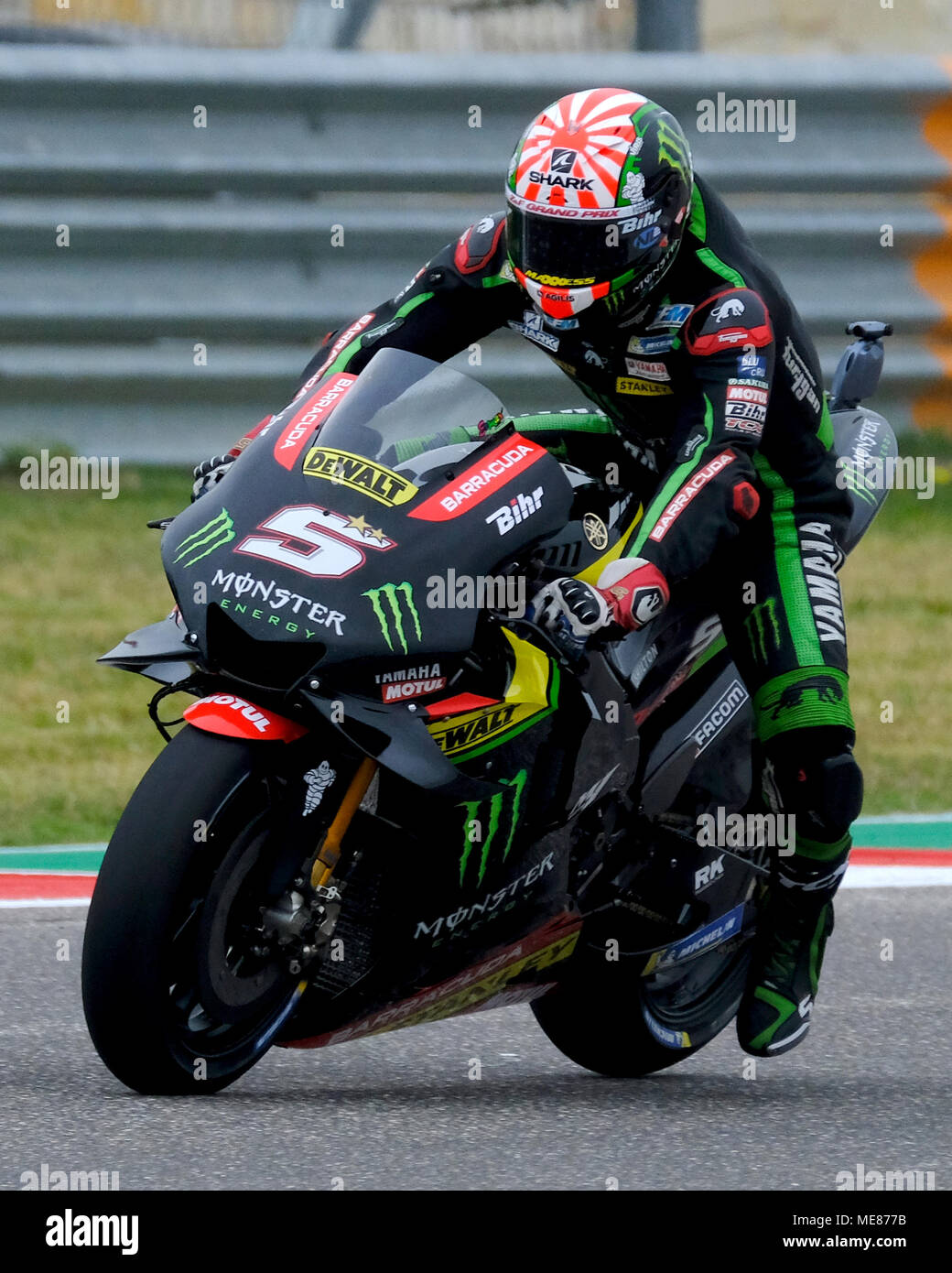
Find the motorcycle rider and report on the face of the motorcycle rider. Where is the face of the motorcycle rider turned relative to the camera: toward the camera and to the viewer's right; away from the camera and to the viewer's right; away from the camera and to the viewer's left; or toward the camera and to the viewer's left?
toward the camera and to the viewer's left

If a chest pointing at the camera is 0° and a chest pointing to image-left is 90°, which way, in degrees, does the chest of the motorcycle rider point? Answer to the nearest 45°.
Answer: approximately 45°

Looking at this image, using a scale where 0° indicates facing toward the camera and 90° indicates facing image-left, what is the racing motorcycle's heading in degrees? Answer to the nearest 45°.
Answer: approximately 45°
